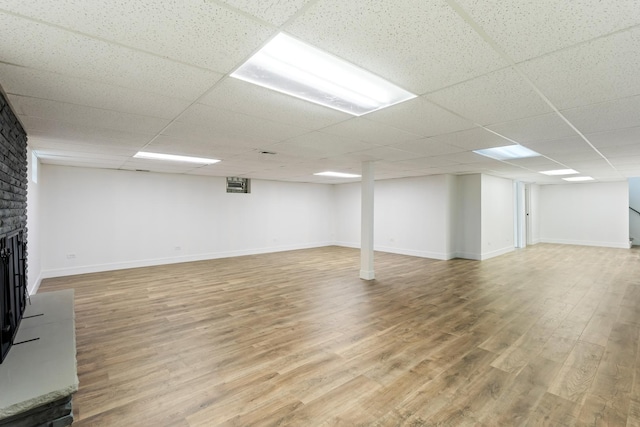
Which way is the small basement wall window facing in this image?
toward the camera

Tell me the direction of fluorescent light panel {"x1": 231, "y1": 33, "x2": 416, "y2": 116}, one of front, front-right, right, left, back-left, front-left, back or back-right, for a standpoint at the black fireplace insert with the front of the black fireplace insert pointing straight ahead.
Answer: front-right

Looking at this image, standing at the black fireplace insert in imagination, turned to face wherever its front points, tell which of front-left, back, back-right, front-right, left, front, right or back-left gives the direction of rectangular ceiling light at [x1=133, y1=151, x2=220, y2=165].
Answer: front-left

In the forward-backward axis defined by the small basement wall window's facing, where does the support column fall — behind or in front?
in front

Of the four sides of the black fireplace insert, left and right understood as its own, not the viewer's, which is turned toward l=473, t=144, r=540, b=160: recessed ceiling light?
front

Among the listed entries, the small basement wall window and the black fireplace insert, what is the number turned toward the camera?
1

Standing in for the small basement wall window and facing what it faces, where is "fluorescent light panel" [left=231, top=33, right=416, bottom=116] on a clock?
The fluorescent light panel is roughly at 12 o'clock from the small basement wall window.

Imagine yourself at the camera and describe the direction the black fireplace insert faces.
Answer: facing to the right of the viewer

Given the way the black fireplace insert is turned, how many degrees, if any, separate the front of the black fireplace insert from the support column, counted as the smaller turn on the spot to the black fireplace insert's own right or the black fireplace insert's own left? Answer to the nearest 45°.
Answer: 0° — it already faces it

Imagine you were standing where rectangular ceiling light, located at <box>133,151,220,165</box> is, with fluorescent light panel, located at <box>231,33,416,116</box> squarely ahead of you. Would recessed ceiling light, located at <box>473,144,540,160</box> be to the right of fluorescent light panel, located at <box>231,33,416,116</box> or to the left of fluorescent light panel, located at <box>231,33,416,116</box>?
left
